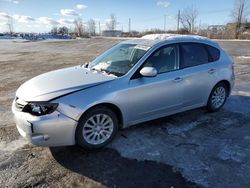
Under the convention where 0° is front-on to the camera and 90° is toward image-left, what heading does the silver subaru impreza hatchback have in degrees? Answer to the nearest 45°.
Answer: approximately 45°
